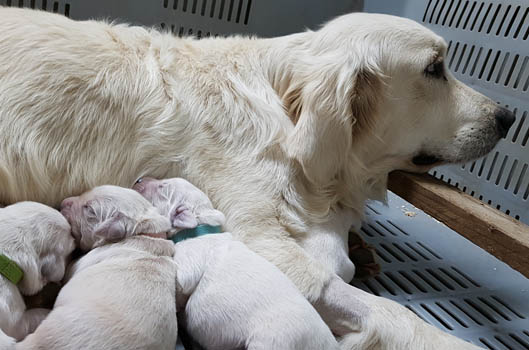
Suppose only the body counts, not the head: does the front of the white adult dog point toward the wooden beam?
yes

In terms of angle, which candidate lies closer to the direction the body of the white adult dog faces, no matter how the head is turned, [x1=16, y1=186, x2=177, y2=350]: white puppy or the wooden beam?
the wooden beam

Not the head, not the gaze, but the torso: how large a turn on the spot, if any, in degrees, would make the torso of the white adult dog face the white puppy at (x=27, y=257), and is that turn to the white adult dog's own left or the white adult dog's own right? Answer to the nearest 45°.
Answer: approximately 135° to the white adult dog's own right

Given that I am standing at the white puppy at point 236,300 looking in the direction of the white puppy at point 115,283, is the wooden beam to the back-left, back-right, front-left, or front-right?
back-right

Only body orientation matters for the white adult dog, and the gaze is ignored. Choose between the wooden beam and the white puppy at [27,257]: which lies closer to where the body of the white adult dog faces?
the wooden beam

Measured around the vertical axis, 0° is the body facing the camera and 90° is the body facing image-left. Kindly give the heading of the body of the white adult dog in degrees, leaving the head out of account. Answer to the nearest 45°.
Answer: approximately 270°
